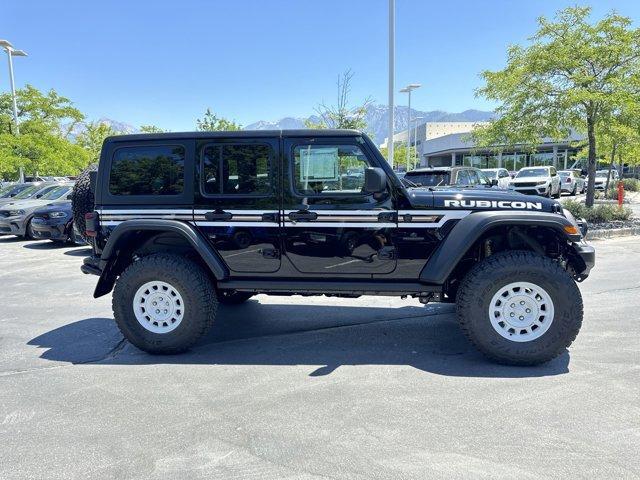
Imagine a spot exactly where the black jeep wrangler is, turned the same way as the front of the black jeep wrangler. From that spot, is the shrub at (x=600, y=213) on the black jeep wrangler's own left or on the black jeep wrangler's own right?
on the black jeep wrangler's own left

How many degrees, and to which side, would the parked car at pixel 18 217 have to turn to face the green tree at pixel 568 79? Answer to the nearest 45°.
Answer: approximately 90° to its left

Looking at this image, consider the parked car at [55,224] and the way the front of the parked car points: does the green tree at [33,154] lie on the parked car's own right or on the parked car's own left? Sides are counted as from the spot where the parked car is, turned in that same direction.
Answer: on the parked car's own right

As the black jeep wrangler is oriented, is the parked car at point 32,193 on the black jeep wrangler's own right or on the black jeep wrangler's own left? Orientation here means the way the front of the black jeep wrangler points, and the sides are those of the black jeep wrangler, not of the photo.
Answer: on the black jeep wrangler's own left

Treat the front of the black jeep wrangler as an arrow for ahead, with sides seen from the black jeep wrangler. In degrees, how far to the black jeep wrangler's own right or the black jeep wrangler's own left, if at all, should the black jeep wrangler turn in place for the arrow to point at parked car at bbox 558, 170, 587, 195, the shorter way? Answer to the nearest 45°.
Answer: approximately 45° to the black jeep wrangler's own left

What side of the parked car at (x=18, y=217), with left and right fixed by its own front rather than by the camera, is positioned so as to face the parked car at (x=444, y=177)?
left

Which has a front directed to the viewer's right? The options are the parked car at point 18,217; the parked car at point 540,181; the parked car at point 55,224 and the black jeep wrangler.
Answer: the black jeep wrangler

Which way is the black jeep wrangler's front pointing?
to the viewer's right

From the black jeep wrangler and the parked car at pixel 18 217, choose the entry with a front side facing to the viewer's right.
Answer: the black jeep wrangler

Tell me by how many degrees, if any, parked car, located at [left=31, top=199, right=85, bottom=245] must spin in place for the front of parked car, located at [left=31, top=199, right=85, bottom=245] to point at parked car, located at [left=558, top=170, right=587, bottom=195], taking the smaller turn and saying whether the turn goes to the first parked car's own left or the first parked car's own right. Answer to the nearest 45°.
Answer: approximately 135° to the first parked car's own left
